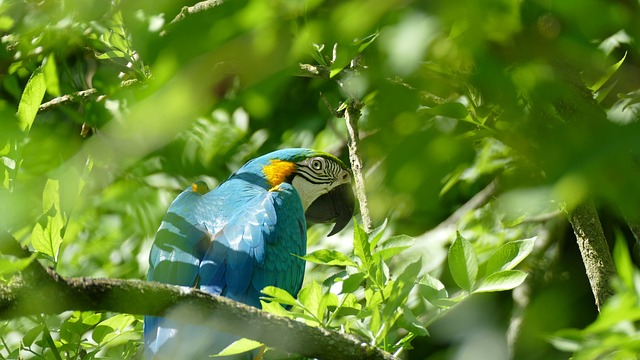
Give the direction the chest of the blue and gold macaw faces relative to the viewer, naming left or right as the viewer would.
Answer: facing away from the viewer and to the right of the viewer

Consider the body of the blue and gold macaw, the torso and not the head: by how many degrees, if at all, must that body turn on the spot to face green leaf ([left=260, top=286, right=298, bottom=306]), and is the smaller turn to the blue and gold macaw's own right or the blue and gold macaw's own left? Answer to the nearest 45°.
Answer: approximately 135° to the blue and gold macaw's own right

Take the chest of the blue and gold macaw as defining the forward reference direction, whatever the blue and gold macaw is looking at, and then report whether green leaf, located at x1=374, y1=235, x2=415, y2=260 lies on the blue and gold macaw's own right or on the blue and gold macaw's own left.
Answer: on the blue and gold macaw's own right

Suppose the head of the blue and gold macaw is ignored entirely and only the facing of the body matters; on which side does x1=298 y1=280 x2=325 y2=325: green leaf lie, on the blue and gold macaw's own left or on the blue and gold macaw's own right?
on the blue and gold macaw's own right

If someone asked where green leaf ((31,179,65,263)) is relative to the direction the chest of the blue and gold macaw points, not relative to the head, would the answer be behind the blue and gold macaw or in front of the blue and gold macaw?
behind

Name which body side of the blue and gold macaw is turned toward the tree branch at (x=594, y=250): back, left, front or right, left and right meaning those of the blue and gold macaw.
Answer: right
